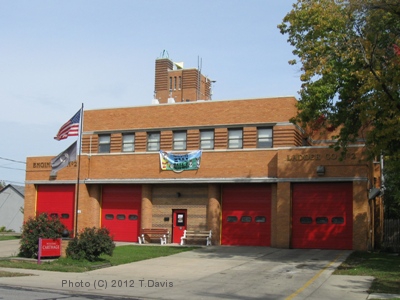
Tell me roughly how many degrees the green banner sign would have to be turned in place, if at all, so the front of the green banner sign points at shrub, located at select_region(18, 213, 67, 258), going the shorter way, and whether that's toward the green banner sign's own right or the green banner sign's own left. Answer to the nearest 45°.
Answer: approximately 45° to the green banner sign's own right

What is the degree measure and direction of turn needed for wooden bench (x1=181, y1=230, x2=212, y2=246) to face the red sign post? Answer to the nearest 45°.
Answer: approximately 45° to its right

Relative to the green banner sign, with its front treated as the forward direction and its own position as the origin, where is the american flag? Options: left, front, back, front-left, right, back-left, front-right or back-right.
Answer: front-right

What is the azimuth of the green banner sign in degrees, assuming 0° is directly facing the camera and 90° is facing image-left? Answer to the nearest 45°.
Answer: approximately 0°

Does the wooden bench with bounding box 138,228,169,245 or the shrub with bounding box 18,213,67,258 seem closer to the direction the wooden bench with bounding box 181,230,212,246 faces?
the shrub

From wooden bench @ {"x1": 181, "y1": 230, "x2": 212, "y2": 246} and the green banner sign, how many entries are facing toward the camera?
2
